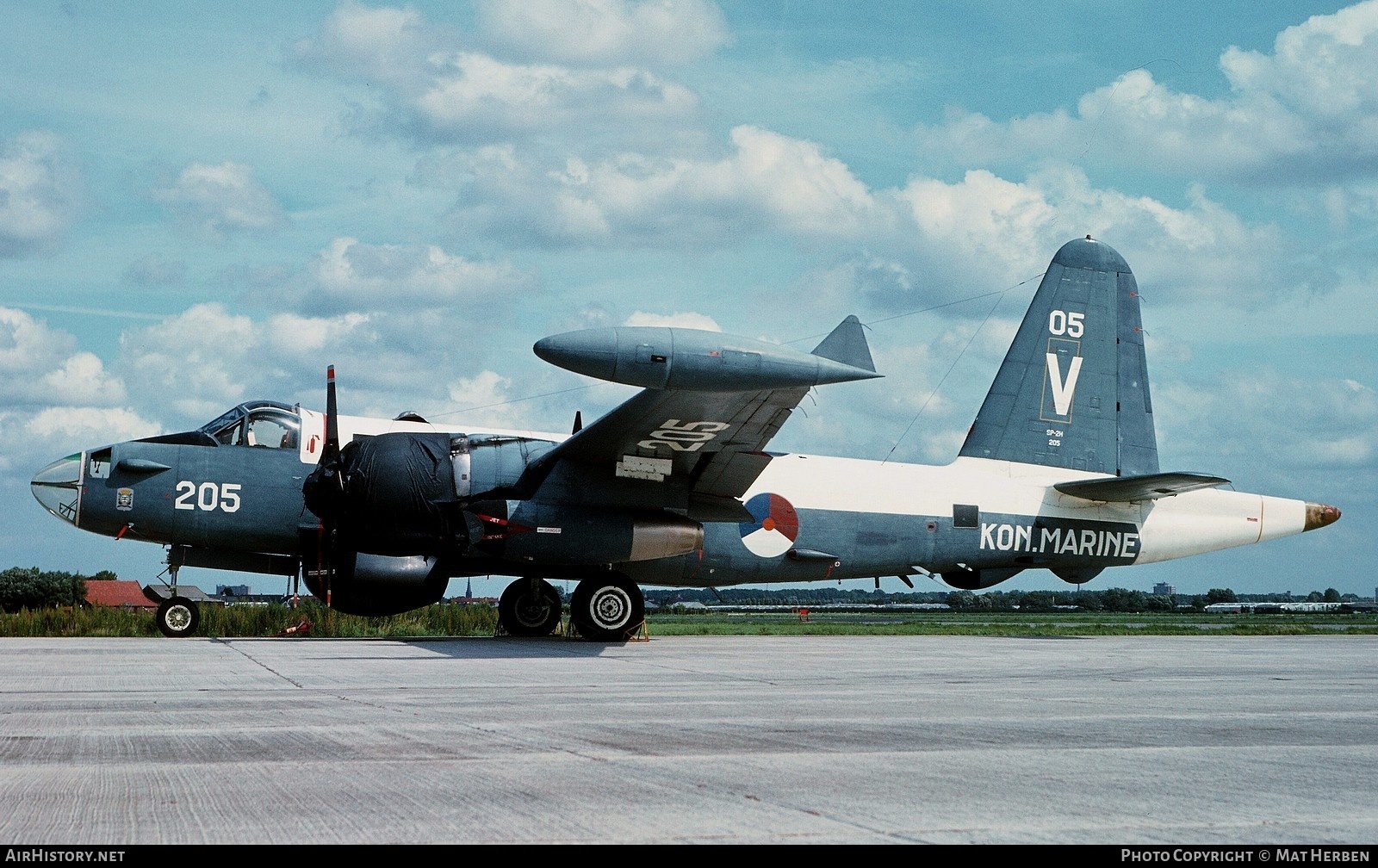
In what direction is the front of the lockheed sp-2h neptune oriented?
to the viewer's left
